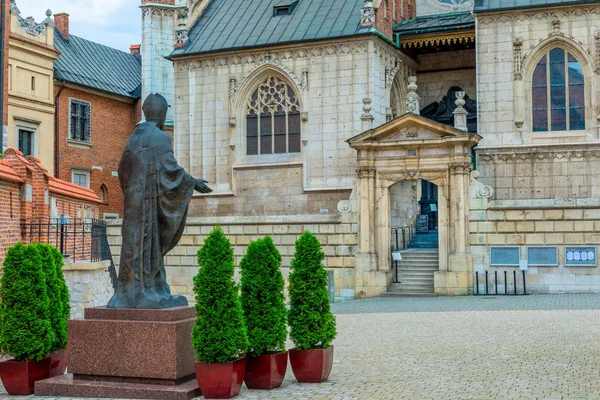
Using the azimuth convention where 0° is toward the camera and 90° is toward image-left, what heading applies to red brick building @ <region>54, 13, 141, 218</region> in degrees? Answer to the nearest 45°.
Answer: approximately 315°

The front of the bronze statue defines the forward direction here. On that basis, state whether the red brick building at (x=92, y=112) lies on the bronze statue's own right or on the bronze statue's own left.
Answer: on the bronze statue's own left

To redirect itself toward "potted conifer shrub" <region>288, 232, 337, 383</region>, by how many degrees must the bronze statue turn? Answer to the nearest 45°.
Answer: approximately 45° to its right

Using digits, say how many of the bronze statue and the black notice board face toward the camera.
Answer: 1

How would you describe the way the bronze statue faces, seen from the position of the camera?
facing away from the viewer and to the right of the viewer

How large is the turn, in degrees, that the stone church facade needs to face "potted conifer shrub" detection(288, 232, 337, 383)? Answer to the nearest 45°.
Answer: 0° — it already faces it

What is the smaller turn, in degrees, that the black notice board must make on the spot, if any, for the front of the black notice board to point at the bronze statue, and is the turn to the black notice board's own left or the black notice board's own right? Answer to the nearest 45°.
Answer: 0° — it already faces it

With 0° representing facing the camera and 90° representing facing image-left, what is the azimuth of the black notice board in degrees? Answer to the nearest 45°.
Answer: approximately 0°

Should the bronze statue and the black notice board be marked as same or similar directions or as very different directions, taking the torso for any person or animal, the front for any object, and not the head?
very different directions

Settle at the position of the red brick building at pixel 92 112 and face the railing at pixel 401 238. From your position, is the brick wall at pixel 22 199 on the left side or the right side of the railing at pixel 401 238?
right

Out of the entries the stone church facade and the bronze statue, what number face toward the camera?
1
